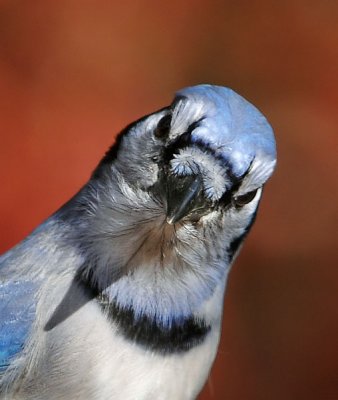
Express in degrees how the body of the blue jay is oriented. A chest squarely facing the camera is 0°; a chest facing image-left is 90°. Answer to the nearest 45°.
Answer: approximately 315°
